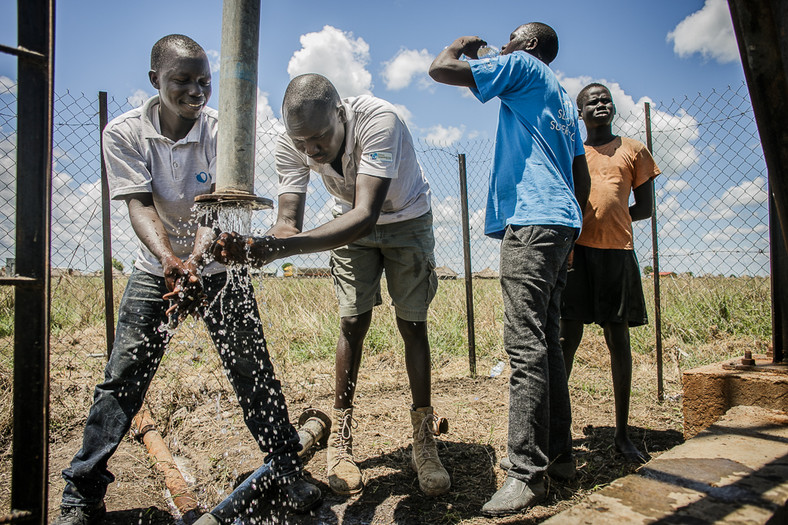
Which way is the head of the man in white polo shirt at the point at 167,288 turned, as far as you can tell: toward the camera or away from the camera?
toward the camera

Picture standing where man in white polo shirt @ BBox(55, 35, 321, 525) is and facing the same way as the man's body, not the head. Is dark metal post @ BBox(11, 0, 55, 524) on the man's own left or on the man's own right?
on the man's own right

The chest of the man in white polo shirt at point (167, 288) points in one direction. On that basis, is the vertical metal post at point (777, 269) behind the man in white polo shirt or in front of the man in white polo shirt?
in front

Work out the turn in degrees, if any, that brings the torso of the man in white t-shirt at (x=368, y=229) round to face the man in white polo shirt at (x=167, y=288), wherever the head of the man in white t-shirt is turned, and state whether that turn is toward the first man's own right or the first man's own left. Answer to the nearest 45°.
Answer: approximately 45° to the first man's own right

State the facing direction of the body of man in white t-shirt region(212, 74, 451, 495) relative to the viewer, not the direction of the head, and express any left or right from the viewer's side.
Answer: facing the viewer and to the left of the viewer

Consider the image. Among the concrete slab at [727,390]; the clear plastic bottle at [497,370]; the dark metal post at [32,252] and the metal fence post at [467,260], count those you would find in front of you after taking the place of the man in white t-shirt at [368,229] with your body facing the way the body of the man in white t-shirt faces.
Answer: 1

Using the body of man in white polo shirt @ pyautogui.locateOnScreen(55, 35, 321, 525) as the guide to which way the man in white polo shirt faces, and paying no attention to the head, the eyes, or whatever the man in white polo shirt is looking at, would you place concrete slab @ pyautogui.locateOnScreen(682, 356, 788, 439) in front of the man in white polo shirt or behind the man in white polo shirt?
in front

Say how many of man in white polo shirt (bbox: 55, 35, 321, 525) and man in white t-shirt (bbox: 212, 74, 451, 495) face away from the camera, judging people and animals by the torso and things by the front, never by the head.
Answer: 0

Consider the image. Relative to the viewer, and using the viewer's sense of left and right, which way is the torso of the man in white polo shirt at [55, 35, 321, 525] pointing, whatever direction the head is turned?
facing the viewer and to the right of the viewer

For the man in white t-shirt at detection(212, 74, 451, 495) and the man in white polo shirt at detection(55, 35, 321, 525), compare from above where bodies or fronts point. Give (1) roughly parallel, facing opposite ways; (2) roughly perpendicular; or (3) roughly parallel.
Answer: roughly perpendicular

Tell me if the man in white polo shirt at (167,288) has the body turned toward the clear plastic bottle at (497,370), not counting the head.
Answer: no

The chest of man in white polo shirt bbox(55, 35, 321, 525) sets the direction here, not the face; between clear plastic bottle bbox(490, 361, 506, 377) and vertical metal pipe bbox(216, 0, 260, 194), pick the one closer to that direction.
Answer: the vertical metal pipe

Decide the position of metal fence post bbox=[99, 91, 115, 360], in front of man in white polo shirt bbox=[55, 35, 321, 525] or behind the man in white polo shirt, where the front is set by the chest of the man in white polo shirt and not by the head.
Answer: behind

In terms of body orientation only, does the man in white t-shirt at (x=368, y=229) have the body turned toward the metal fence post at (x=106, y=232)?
no

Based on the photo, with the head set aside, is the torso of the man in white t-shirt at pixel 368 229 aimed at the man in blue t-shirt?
no

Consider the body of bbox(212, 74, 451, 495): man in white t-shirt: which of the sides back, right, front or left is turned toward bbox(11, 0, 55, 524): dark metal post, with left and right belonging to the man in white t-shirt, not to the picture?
front
